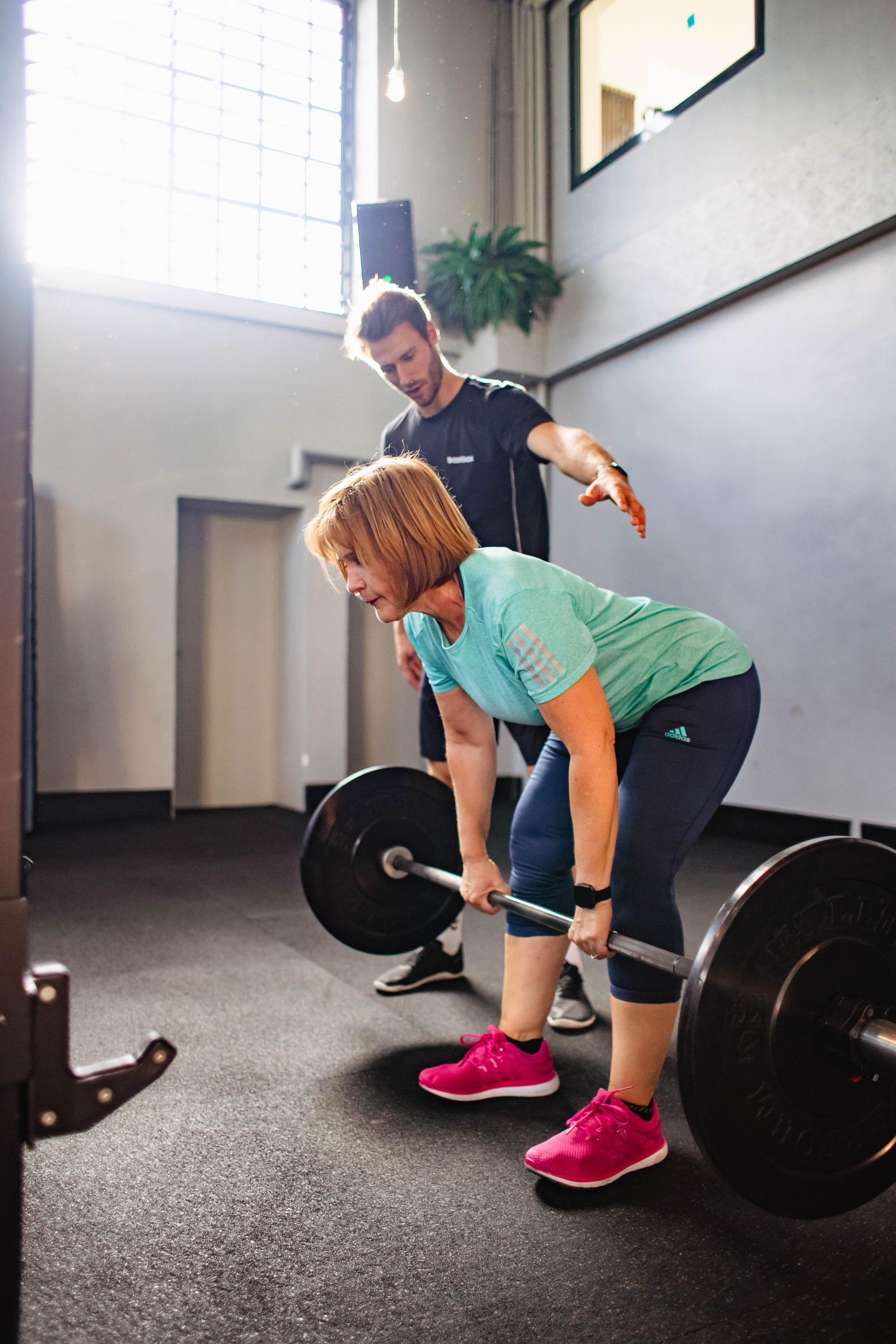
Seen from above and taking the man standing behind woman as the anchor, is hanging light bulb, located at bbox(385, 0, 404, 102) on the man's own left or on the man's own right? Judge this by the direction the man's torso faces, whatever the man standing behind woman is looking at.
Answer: on the man's own right

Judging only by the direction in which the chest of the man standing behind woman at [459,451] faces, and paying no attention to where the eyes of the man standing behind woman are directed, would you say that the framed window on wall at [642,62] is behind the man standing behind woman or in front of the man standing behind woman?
behind

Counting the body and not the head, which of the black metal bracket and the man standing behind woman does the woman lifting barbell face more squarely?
the black metal bracket

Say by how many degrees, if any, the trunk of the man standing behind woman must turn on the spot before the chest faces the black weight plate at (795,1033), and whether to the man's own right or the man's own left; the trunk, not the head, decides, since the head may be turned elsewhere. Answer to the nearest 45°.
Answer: approximately 45° to the man's own left

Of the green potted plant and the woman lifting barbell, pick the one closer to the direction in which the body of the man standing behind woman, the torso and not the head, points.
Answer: the woman lifting barbell

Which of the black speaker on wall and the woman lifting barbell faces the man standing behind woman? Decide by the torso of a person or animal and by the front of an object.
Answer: the black speaker on wall

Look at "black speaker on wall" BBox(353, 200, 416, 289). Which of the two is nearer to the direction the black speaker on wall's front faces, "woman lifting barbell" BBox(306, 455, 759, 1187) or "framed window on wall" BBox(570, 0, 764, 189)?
the woman lifting barbell
